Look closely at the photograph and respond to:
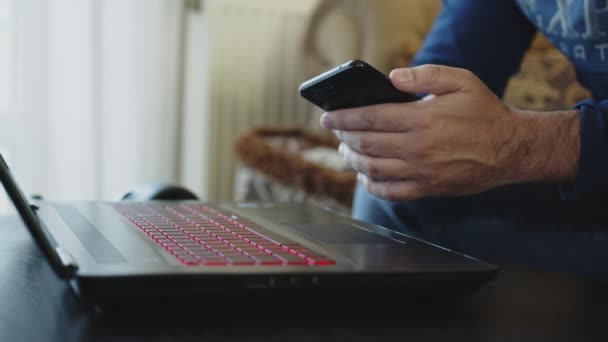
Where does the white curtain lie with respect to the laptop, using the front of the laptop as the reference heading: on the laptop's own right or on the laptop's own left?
on the laptop's own left

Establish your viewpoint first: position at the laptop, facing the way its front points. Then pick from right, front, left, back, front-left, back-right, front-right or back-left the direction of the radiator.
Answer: left

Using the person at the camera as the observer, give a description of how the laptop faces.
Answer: facing to the right of the viewer
